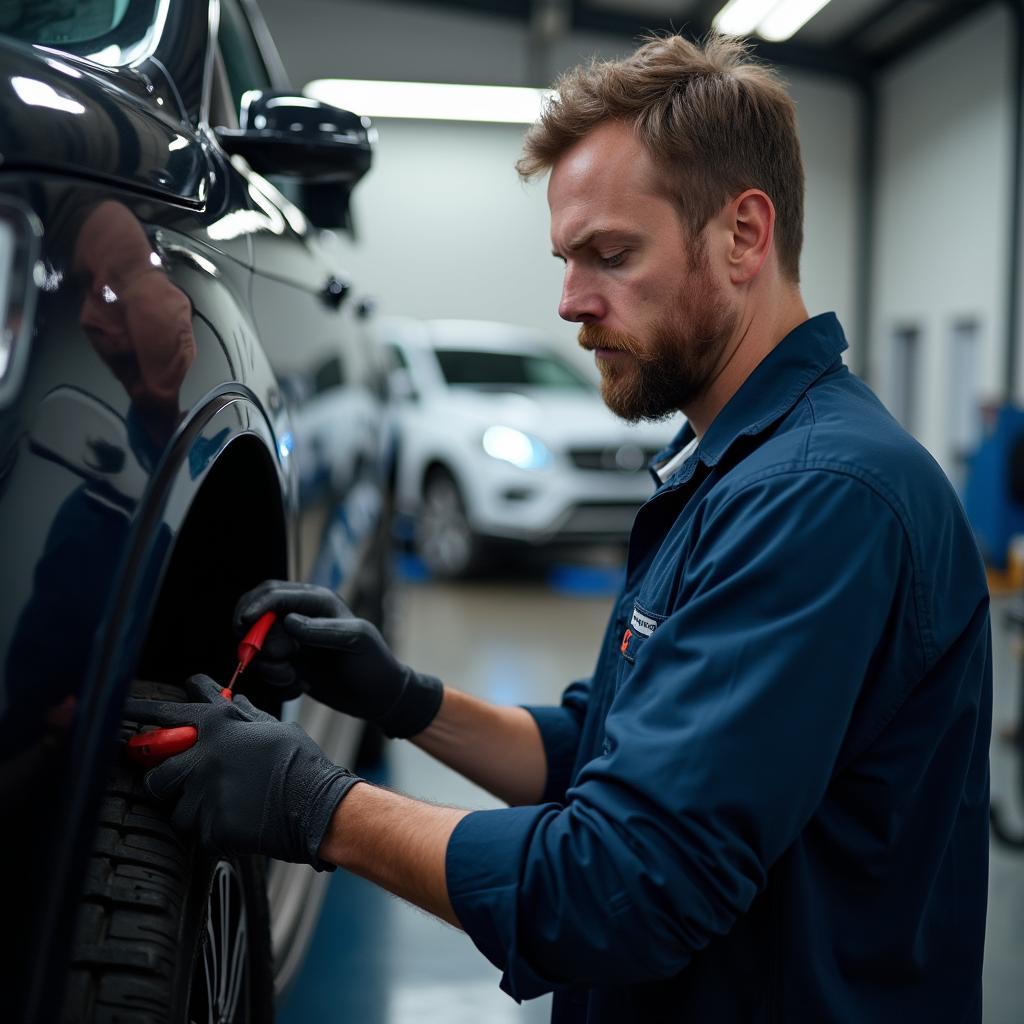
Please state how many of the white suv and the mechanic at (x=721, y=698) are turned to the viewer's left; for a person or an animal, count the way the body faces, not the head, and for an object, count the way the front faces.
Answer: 1

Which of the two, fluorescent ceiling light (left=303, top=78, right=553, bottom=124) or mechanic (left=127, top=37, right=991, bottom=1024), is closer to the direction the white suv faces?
the mechanic

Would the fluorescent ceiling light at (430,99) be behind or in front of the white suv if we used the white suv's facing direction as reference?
behind

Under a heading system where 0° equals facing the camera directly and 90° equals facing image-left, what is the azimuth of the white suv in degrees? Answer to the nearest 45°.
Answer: approximately 315°

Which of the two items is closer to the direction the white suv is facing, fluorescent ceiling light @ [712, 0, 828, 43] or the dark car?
the dark car

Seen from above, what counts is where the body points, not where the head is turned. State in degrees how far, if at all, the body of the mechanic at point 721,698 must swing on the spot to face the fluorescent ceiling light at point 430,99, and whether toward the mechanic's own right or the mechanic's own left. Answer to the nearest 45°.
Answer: approximately 90° to the mechanic's own right

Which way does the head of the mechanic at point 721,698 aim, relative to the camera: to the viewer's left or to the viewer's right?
to the viewer's left

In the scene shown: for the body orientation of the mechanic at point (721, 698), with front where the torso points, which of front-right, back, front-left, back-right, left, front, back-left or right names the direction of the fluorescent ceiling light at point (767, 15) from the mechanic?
right

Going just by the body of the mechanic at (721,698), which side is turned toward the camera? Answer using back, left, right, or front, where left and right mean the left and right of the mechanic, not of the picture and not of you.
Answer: left

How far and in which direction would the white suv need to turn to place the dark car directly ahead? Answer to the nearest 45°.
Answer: approximately 45° to its right

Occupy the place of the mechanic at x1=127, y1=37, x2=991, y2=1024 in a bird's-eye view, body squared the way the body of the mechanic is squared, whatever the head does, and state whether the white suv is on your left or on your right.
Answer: on your right

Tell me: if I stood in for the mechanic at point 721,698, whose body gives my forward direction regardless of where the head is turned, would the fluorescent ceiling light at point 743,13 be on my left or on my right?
on my right

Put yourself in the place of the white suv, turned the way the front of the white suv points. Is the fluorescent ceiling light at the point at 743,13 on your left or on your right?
on your left
